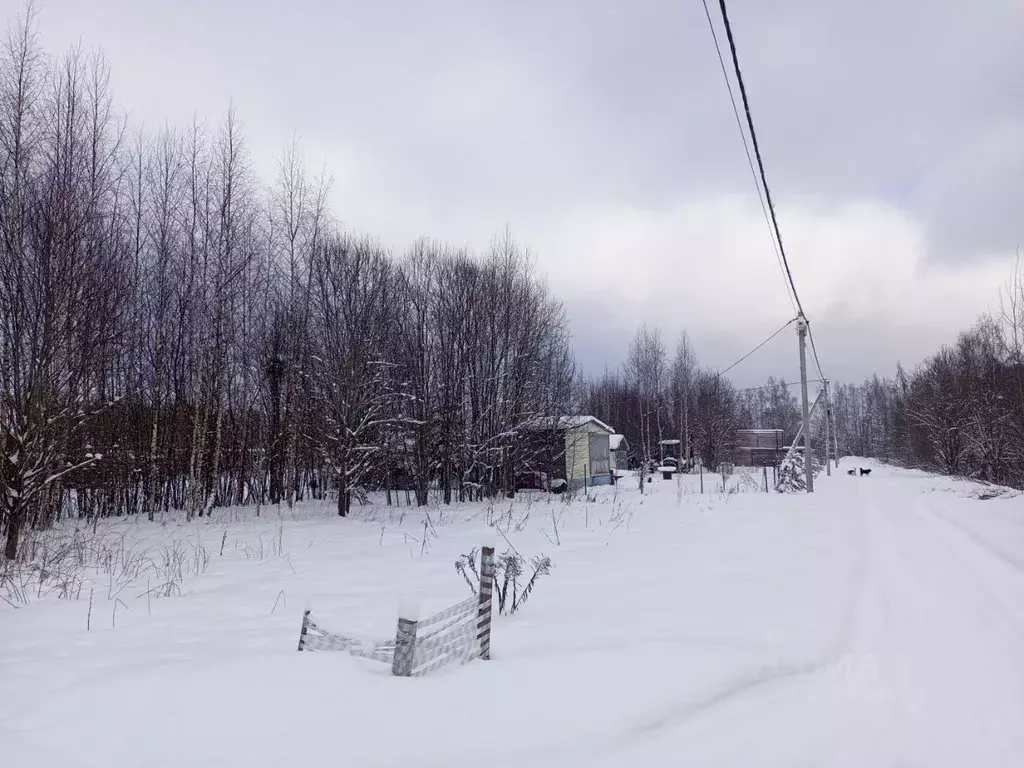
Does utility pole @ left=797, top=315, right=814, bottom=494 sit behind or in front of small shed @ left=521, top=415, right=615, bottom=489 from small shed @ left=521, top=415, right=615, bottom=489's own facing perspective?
in front

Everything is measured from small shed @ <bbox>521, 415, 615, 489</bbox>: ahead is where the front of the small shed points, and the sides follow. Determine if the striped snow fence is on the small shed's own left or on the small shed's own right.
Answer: on the small shed's own right

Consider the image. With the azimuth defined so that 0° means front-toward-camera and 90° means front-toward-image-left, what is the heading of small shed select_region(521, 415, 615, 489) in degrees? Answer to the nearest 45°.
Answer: approximately 315°

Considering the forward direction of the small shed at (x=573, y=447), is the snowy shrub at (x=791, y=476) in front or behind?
in front

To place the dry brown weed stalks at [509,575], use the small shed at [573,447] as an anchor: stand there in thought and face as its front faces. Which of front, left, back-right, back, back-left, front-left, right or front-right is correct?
front-right
